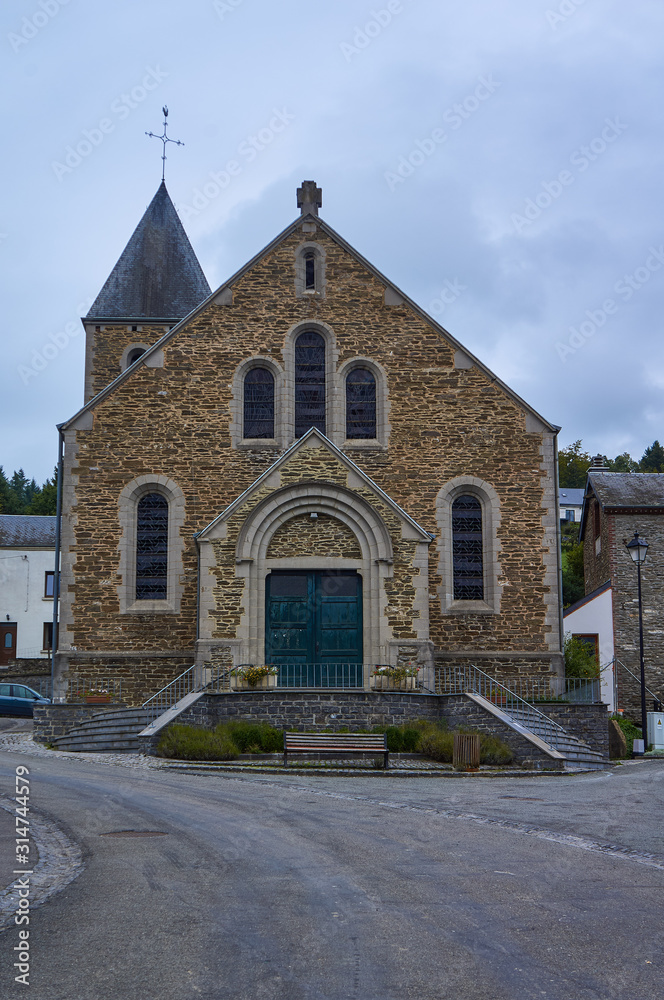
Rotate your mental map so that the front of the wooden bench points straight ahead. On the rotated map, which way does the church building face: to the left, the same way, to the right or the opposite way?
the same way

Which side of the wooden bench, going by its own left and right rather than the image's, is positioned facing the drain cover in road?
front

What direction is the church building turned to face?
toward the camera

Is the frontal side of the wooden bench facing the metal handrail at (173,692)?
no

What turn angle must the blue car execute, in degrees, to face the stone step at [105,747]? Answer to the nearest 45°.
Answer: approximately 90° to its right

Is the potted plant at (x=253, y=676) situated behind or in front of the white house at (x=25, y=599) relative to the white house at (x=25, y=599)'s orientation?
in front

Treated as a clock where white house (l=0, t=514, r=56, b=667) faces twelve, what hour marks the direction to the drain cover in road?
The drain cover in road is roughly at 12 o'clock from the white house.

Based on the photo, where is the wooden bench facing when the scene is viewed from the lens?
facing the viewer

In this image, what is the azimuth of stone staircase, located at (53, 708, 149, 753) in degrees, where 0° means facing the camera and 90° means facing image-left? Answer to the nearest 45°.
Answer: approximately 45°

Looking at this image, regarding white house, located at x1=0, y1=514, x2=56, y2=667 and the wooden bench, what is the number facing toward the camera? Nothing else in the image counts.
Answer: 2

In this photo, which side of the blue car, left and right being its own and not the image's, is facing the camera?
right

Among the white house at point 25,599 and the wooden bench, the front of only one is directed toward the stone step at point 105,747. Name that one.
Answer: the white house
